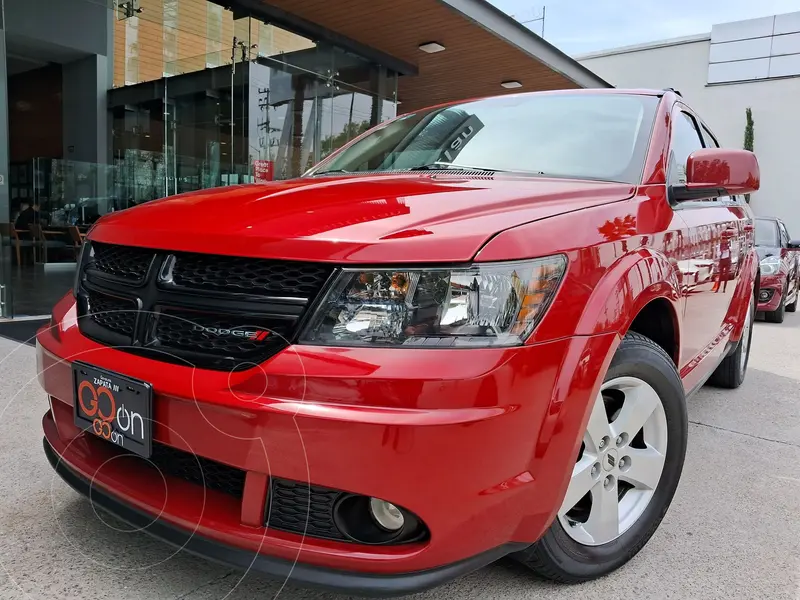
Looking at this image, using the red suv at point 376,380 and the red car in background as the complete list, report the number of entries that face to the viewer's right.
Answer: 0

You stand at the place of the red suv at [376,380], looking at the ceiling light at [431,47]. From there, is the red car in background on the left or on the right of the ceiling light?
right

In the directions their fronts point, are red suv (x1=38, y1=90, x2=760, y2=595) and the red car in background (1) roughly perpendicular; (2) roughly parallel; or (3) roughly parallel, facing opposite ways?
roughly parallel

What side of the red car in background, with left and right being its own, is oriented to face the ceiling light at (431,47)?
right

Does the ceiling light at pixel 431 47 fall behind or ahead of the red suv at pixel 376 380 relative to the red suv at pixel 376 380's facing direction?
behind

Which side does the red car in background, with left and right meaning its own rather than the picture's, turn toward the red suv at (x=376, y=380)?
front

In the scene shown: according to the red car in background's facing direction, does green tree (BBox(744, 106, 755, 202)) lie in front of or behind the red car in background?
behind

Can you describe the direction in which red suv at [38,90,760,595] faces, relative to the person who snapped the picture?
facing the viewer and to the left of the viewer

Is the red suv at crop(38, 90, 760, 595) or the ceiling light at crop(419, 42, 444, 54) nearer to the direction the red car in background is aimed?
the red suv

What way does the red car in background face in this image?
toward the camera

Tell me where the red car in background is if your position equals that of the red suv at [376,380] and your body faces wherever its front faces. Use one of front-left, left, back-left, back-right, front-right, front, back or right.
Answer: back

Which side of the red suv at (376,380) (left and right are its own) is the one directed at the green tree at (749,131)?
back
